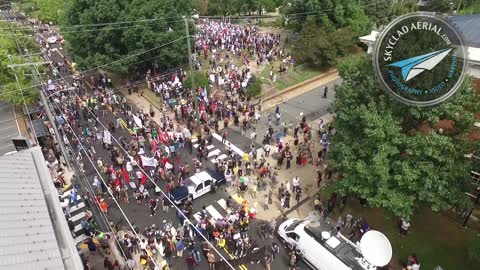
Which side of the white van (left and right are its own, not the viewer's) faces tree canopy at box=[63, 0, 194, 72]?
front

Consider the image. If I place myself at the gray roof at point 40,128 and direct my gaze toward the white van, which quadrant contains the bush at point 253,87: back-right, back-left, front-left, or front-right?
front-left

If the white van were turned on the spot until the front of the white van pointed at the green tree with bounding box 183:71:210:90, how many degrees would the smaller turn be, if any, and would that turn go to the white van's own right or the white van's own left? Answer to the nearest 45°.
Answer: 0° — it already faces it

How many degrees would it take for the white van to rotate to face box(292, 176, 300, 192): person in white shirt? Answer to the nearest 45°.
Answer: approximately 45° to its right

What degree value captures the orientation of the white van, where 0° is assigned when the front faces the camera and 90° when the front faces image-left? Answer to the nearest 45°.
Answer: approximately 135°

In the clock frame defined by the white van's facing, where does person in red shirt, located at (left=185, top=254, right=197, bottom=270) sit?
The person in red shirt is roughly at 10 o'clock from the white van.

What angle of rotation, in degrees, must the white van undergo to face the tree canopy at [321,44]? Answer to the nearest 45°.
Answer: approximately 45° to its right
